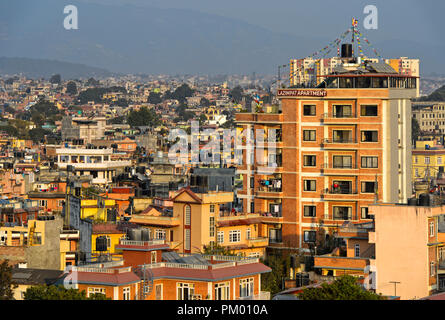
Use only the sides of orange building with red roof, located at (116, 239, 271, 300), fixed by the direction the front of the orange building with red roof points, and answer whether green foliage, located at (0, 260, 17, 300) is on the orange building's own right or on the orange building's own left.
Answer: on the orange building's own right

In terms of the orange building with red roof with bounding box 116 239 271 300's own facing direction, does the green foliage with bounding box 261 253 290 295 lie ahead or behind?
behind

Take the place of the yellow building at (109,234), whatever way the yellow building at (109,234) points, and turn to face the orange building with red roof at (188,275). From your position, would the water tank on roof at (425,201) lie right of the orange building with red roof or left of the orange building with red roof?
left

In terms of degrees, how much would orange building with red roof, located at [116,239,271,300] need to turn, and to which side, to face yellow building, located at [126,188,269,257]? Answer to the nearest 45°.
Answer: approximately 180°

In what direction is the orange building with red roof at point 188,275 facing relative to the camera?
toward the camera

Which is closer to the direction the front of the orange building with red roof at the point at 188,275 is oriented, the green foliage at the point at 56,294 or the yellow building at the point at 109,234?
the green foliage

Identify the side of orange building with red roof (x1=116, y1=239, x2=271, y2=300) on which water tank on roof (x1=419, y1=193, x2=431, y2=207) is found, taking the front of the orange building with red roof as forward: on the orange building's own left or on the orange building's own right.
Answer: on the orange building's own left

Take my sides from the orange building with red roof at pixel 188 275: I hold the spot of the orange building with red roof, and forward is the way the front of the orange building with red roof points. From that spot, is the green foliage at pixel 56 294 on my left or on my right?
on my right

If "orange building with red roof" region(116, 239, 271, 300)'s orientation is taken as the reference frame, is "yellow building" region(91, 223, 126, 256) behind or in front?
behind

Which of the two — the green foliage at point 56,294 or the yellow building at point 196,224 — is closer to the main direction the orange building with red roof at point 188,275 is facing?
the green foliage
